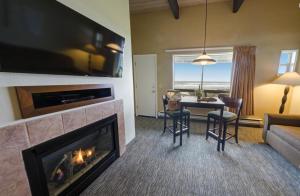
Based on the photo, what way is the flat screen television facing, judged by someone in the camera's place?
facing the viewer and to the right of the viewer

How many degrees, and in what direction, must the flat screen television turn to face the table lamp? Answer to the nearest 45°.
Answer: approximately 45° to its left

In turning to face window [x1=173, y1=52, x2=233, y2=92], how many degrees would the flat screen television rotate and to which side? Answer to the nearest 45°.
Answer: approximately 45° to its left

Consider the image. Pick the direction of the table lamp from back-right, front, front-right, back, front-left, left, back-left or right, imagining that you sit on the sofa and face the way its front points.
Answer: back-right

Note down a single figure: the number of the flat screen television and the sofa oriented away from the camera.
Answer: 0

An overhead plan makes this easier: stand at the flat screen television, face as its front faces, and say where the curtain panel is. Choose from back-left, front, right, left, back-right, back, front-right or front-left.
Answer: front-left

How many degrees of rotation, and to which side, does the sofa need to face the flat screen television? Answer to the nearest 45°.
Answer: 0° — it already faces it

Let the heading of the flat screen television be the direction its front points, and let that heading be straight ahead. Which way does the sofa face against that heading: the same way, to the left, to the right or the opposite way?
the opposite way

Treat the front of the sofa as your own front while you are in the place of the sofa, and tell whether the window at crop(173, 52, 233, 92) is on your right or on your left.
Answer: on your right

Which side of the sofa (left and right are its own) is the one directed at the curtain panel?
right

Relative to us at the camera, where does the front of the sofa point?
facing the viewer and to the left of the viewer
